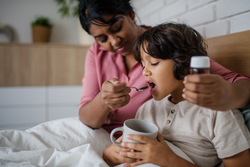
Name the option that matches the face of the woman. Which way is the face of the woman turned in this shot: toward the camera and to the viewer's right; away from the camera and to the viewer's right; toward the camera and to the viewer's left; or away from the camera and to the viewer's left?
toward the camera and to the viewer's right

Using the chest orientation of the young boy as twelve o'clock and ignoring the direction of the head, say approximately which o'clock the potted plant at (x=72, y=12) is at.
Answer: The potted plant is roughly at 3 o'clock from the young boy.

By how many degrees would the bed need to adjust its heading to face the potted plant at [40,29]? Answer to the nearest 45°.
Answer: approximately 90° to its right

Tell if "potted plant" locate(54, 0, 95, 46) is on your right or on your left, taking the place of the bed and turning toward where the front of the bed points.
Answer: on your right

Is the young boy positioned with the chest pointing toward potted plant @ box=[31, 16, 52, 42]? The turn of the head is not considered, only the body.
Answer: no

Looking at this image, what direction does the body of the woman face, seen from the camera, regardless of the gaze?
toward the camera

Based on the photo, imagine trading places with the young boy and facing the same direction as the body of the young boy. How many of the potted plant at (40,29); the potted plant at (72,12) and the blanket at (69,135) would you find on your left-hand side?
0

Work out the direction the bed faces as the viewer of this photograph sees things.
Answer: facing the viewer and to the left of the viewer

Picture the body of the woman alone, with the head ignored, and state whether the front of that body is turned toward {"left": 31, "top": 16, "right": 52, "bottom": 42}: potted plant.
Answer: no
